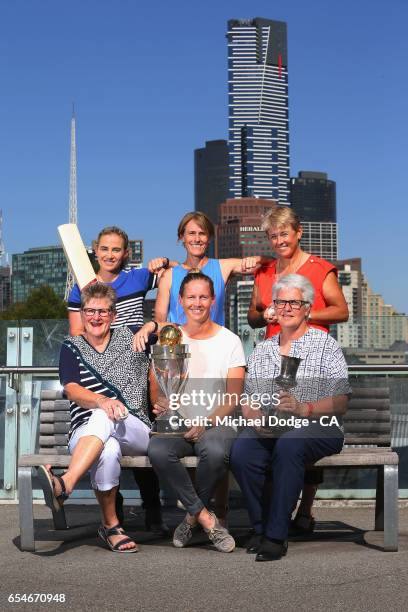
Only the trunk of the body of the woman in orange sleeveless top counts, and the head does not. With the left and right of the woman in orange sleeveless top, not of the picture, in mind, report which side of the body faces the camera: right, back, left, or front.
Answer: front

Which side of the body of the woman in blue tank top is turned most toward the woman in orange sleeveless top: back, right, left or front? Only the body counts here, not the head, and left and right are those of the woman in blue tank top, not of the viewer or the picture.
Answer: left

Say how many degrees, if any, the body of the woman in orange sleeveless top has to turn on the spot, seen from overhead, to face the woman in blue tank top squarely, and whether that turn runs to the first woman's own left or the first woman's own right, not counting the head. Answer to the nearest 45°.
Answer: approximately 90° to the first woman's own right

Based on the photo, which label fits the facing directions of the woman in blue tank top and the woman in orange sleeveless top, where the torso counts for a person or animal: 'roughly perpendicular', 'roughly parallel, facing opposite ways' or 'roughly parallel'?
roughly parallel

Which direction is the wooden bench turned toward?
toward the camera

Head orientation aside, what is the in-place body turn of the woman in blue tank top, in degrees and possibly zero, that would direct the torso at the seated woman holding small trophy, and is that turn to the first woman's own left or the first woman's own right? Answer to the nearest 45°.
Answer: approximately 45° to the first woman's own left

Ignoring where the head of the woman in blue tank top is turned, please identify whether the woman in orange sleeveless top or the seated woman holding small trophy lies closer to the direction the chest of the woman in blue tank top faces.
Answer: the seated woman holding small trophy

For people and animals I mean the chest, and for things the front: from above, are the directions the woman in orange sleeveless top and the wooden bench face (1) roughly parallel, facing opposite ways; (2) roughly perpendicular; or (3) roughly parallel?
roughly parallel

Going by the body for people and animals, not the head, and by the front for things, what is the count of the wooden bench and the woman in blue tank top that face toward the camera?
2

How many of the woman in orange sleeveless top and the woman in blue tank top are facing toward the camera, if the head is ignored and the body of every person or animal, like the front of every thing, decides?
2

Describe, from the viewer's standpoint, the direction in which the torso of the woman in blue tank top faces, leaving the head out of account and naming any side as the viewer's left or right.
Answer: facing the viewer
